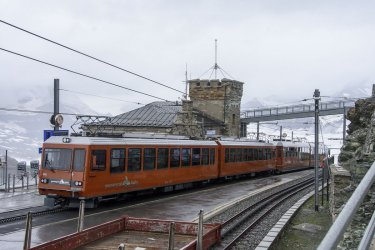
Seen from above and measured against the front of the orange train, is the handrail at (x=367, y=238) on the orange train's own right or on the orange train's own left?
on the orange train's own left

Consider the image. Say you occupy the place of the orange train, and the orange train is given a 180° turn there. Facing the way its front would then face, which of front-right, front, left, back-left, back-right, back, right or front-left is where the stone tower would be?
front-left

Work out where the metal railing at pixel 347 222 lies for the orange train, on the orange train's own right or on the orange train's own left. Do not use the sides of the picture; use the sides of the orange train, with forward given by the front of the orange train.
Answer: on the orange train's own left
